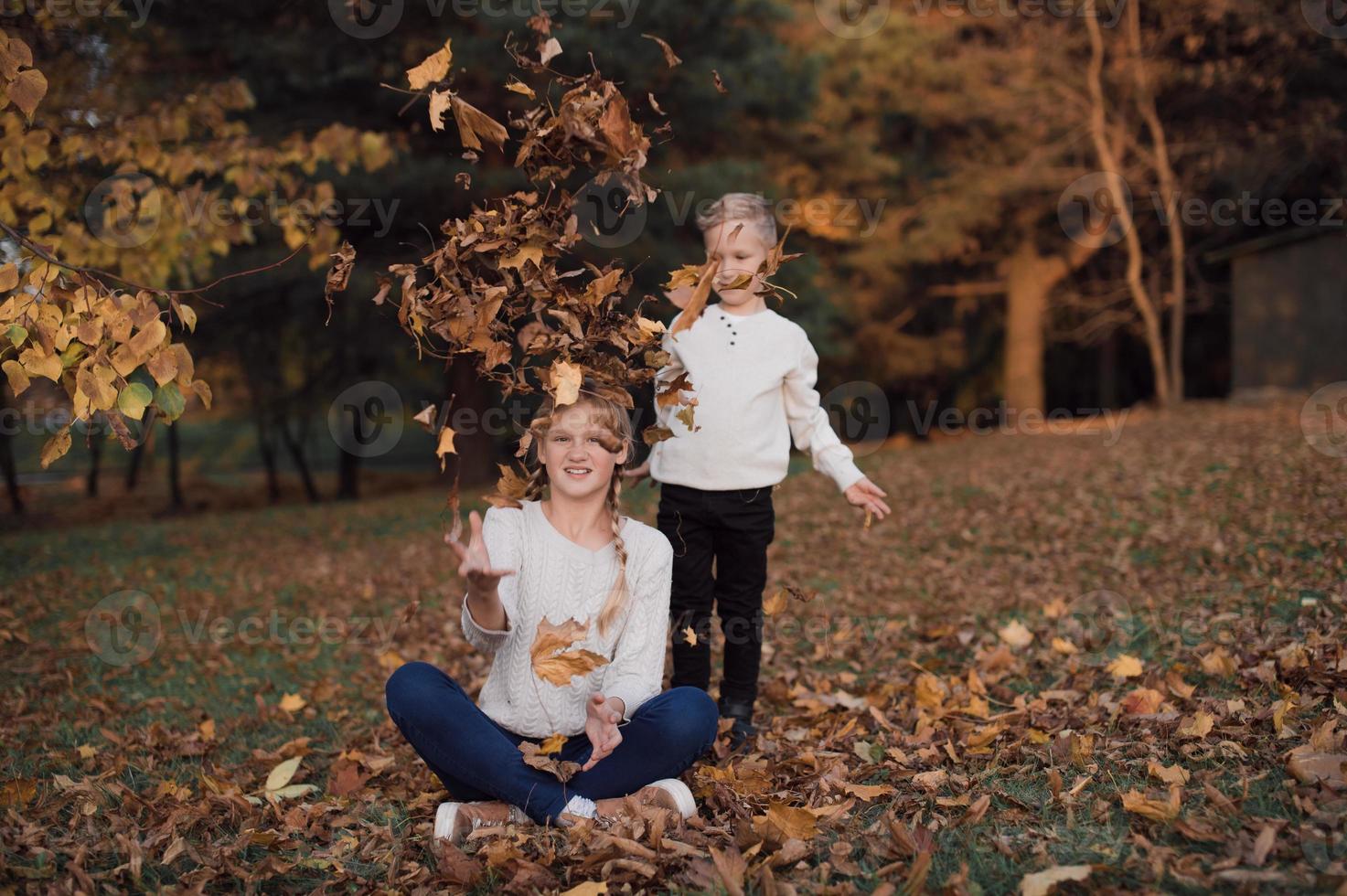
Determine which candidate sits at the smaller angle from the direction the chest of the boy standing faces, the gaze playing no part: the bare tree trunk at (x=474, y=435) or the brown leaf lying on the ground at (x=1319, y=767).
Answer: the brown leaf lying on the ground

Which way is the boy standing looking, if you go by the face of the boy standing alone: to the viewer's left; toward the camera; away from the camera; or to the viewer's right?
toward the camera

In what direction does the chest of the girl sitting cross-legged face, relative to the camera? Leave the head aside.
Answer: toward the camera

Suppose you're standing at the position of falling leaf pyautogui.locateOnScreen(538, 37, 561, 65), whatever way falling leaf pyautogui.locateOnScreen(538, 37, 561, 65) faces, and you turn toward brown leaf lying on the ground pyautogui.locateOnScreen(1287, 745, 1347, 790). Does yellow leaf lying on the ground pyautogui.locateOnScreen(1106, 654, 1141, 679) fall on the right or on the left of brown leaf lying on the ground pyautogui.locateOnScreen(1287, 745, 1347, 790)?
left

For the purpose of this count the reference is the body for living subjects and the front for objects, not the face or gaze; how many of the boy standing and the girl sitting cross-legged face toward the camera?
2

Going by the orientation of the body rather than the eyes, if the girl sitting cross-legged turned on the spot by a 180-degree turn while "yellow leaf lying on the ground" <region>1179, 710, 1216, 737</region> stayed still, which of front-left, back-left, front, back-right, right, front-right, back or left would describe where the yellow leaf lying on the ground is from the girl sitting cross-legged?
right

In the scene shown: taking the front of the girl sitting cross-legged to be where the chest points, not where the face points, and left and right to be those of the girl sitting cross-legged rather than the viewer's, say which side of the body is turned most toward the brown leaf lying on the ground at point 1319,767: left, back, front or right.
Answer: left

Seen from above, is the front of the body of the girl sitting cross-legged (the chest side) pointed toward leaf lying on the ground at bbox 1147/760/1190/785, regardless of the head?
no

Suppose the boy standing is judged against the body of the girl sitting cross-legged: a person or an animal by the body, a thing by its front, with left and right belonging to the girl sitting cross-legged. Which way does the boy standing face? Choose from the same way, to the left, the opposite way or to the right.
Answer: the same way
